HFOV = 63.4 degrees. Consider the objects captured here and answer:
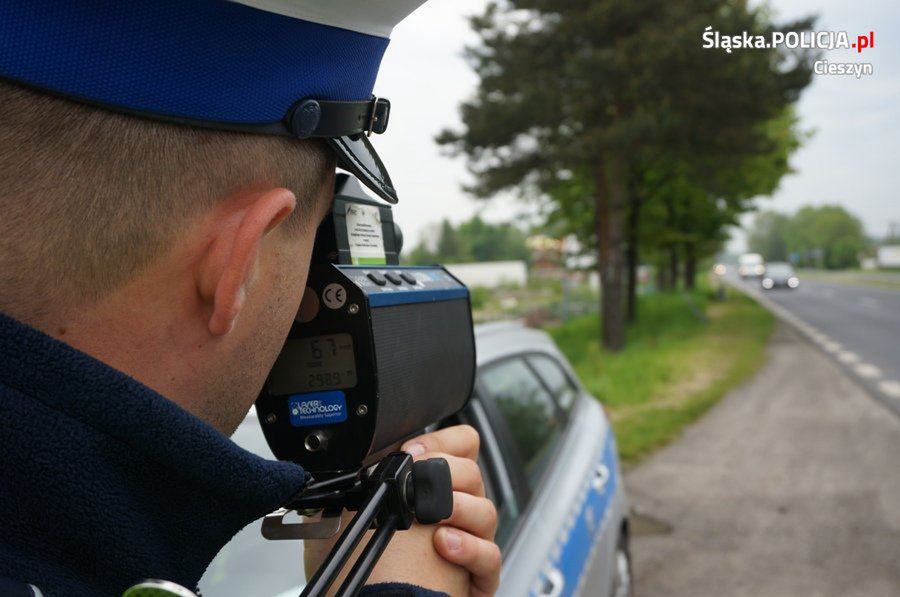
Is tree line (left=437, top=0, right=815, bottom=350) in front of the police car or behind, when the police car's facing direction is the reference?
behind

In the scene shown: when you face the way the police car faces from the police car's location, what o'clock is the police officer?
The police officer is roughly at 11 o'clock from the police car.

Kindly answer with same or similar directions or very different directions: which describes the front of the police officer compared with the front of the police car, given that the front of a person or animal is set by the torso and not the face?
very different directions

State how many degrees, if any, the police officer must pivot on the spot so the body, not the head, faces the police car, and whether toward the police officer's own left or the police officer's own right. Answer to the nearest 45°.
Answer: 0° — they already face it

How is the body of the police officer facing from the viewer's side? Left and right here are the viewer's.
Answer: facing away from the viewer and to the right of the viewer

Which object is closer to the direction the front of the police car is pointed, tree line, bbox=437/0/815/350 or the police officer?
the police officer

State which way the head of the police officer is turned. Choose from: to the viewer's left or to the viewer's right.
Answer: to the viewer's right

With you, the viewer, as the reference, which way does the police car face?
facing the viewer and to the left of the viewer
